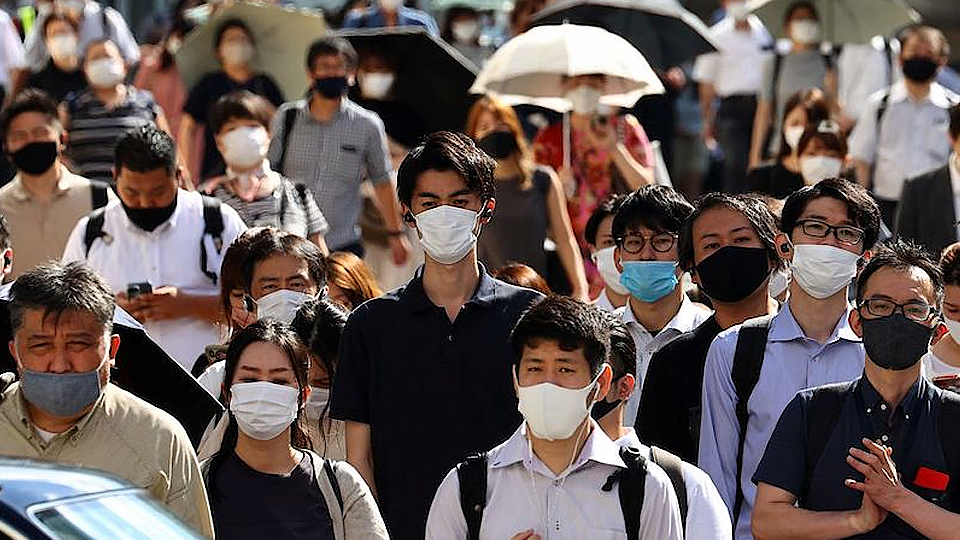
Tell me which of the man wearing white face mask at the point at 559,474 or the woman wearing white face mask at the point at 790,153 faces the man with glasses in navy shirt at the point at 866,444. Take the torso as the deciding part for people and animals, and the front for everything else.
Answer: the woman wearing white face mask

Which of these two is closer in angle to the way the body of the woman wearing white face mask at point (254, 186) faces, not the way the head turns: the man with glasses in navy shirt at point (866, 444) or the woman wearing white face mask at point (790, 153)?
the man with glasses in navy shirt

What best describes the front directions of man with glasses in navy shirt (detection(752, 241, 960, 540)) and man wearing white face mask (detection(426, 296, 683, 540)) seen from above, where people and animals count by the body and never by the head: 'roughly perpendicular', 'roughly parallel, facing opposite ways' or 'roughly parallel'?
roughly parallel

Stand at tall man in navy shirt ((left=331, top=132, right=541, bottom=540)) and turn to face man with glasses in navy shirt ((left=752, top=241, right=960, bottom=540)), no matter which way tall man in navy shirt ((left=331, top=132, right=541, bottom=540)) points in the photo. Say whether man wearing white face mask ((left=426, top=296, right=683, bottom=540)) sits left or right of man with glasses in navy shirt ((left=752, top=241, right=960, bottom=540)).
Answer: right

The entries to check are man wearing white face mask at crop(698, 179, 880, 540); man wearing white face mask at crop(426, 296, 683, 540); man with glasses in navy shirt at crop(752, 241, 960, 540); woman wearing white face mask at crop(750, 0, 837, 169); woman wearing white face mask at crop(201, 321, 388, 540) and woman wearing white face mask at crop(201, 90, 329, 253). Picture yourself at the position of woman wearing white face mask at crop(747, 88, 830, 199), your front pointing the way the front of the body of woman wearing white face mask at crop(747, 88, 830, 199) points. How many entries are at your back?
1

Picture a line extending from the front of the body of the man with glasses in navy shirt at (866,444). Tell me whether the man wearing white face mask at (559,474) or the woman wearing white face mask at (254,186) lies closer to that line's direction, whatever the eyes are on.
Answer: the man wearing white face mask

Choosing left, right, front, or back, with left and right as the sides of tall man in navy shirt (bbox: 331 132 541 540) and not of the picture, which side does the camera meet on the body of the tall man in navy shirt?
front

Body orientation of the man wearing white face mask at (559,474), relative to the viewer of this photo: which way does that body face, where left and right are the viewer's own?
facing the viewer

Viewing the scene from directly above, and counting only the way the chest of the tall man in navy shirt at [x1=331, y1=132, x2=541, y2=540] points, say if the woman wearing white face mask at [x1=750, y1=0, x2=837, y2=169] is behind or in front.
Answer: behind

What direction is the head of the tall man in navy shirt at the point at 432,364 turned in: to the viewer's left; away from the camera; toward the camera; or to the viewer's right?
toward the camera

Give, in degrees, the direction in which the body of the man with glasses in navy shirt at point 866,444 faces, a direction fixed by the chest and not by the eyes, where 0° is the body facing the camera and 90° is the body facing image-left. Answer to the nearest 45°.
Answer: approximately 0°

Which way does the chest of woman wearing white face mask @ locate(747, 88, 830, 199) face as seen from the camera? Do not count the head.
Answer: toward the camera

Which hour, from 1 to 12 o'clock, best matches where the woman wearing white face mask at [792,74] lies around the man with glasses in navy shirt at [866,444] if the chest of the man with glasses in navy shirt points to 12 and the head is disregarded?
The woman wearing white face mask is roughly at 6 o'clock from the man with glasses in navy shirt.

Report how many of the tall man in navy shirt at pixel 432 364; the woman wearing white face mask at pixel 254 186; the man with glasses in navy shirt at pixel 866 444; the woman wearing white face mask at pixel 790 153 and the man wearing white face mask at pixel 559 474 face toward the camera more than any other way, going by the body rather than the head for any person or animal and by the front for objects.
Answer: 5
